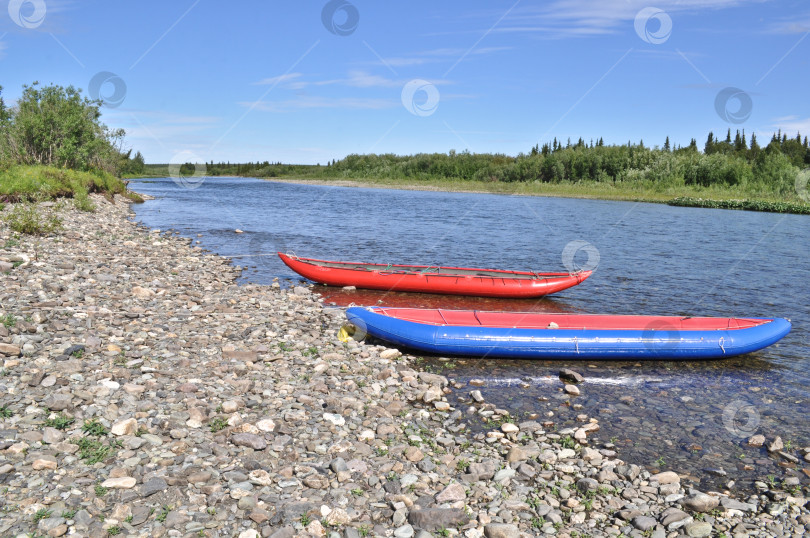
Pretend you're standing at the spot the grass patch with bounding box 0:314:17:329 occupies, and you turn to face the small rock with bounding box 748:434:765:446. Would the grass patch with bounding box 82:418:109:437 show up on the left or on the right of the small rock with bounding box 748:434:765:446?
right

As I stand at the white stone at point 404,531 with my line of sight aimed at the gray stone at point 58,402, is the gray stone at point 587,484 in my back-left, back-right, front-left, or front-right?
back-right

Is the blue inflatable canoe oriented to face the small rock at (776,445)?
no

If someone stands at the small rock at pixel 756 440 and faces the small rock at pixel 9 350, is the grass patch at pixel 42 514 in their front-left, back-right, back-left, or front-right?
front-left
